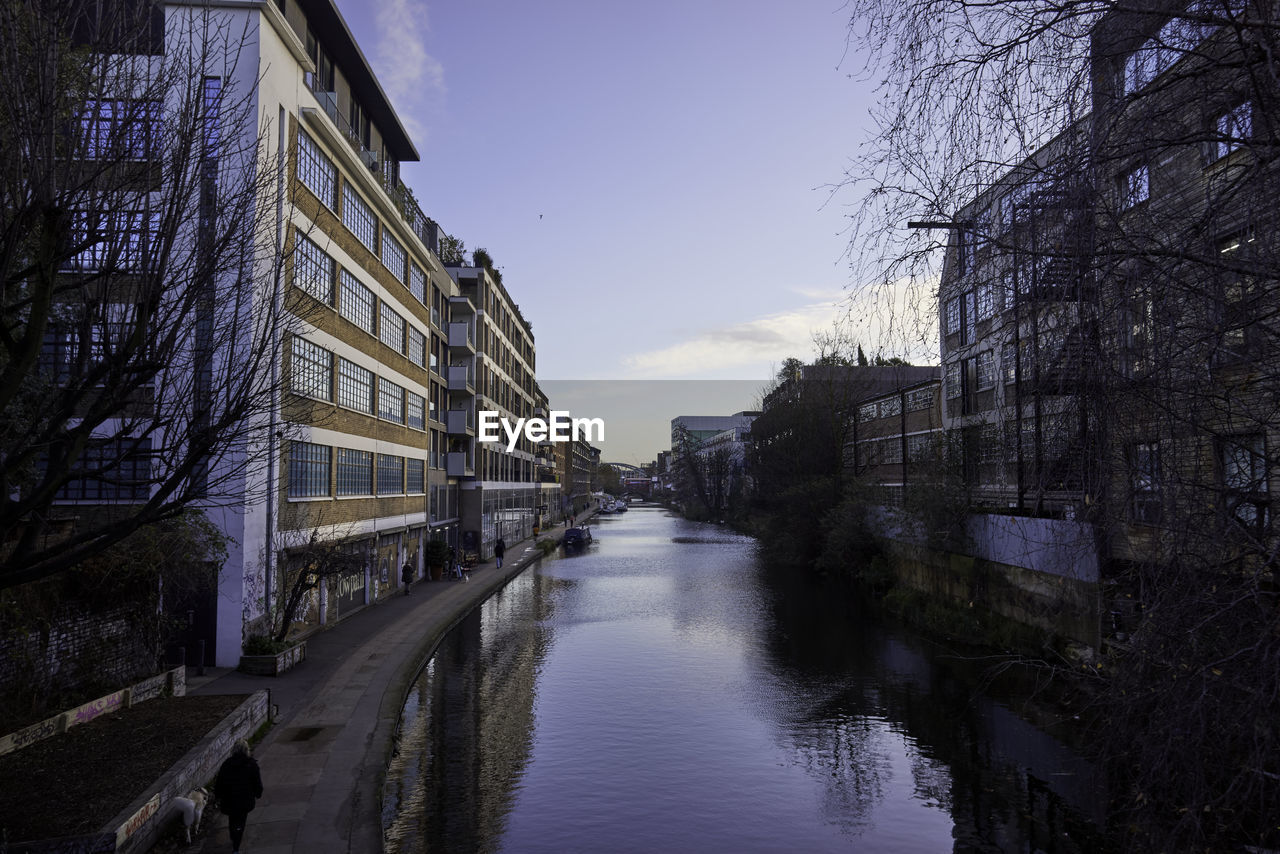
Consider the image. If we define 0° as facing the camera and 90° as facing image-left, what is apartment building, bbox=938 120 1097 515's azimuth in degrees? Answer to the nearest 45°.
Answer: approximately 45°

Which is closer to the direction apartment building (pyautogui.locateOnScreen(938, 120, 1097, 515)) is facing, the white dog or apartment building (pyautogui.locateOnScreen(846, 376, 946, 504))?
the white dog

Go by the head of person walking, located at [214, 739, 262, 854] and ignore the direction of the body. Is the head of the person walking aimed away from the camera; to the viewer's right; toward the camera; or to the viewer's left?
away from the camera

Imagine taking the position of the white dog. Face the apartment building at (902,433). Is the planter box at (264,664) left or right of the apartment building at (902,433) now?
left
